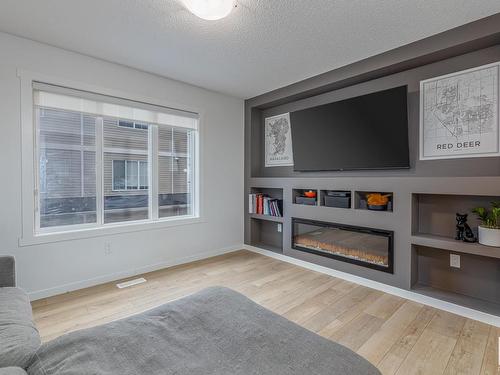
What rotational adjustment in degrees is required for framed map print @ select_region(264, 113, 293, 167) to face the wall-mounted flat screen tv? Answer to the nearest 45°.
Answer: approximately 90° to its left

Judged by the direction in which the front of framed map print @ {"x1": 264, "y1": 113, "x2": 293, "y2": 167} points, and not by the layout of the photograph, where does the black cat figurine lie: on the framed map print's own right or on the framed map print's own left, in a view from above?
on the framed map print's own left

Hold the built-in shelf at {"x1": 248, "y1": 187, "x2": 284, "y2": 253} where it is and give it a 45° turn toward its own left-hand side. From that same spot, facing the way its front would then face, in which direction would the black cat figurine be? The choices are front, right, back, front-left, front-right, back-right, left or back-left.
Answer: front-left

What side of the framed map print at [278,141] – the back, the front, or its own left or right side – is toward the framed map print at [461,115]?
left

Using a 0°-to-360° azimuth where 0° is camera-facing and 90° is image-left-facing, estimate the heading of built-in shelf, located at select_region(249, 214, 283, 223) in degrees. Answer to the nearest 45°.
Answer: approximately 45°

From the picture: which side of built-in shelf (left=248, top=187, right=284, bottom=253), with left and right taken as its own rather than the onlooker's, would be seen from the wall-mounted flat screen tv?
left

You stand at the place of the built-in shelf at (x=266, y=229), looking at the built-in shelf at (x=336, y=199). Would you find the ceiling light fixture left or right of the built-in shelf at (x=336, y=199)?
right

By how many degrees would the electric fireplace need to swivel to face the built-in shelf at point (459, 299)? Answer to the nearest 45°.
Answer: approximately 90° to its left

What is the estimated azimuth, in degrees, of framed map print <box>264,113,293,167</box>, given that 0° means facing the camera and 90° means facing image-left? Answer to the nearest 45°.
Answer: approximately 45°

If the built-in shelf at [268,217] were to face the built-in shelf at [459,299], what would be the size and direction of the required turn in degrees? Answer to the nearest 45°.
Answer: approximately 90° to its left
